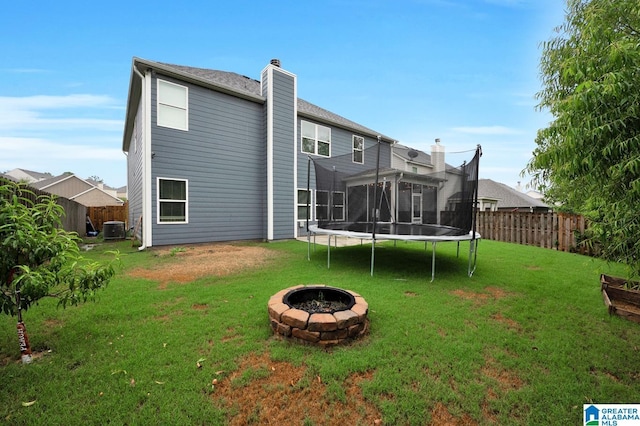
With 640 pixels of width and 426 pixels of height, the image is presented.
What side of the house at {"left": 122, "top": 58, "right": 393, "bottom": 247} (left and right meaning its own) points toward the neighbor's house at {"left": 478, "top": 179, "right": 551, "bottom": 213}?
right

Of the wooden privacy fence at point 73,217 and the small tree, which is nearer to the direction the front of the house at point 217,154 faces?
the wooden privacy fence

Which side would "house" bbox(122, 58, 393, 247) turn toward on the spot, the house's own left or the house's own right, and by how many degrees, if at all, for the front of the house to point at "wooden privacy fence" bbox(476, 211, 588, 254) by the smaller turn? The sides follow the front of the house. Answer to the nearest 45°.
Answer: approximately 135° to the house's own right

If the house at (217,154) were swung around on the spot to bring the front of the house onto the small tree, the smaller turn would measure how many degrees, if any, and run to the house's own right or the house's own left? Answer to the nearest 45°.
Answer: approximately 135° to the house's own left

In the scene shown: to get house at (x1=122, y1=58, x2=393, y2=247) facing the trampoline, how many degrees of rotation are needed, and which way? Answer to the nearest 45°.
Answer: approximately 180°

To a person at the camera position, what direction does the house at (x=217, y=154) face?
facing away from the viewer and to the left of the viewer

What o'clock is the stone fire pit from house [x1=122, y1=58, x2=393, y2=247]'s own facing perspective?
The stone fire pit is roughly at 7 o'clock from the house.

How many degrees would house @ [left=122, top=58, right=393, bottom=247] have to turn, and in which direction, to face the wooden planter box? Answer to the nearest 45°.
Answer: approximately 180°
